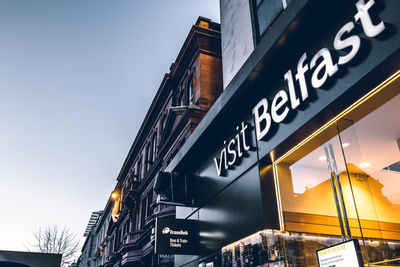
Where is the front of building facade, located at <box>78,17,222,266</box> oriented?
to the viewer's left

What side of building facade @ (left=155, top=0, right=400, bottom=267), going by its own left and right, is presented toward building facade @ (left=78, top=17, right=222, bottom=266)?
right

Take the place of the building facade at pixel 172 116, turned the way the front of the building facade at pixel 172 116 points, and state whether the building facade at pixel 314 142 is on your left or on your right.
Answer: on your left
